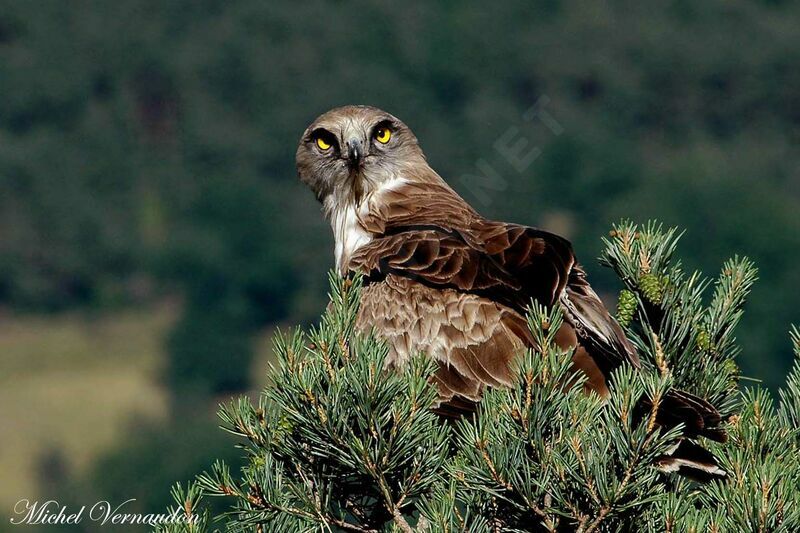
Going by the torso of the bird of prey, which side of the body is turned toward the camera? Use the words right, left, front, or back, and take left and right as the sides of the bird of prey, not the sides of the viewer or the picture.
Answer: left
